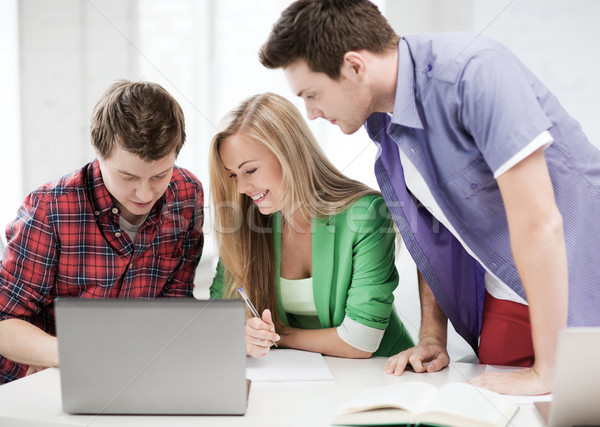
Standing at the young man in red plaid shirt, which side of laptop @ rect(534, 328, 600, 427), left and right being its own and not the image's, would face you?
left

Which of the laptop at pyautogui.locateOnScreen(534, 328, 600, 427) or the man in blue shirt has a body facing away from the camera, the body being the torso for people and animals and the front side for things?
the laptop

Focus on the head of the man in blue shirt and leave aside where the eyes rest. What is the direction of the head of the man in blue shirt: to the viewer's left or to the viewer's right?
to the viewer's left

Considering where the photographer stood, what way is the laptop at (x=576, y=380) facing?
facing away from the viewer

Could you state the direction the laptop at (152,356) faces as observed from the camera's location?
facing away from the viewer

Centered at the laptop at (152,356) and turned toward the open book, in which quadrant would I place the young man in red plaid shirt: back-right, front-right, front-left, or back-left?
back-left

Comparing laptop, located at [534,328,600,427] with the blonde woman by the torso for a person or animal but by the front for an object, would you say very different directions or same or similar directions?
very different directions
